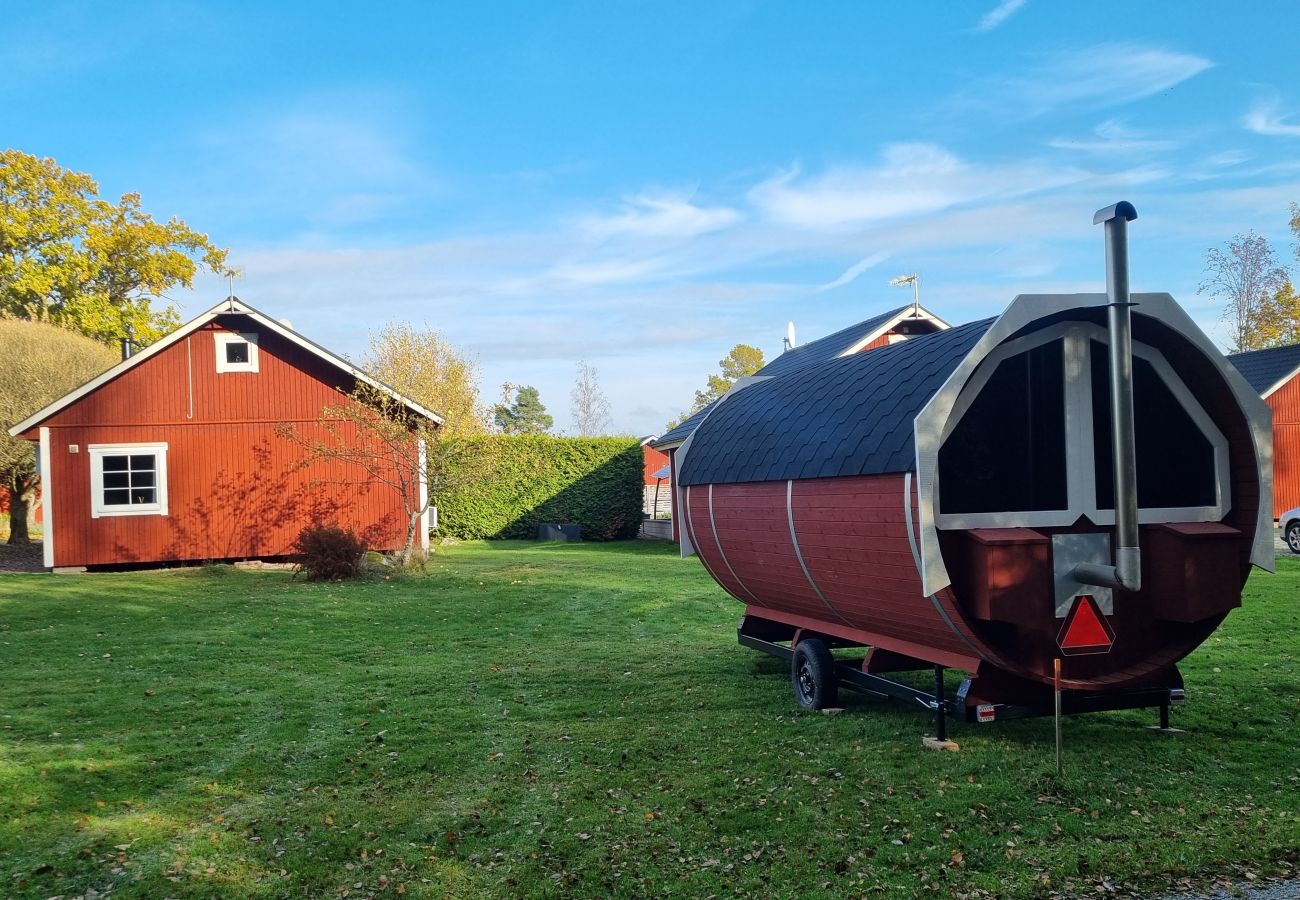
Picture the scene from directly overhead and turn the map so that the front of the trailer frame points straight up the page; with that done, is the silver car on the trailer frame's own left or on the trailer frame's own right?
on the trailer frame's own right

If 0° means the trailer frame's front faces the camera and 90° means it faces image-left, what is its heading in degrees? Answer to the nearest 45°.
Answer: approximately 135°
